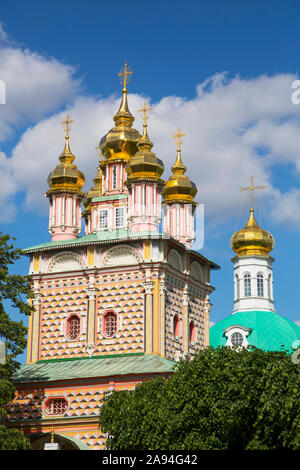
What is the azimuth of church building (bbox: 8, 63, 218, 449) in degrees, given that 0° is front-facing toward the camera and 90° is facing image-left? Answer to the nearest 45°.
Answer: approximately 45°

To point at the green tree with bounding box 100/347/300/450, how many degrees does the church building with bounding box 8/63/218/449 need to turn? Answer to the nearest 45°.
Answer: approximately 45° to its left

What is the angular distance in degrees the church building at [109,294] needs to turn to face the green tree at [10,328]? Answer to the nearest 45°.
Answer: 0° — it already faces it
